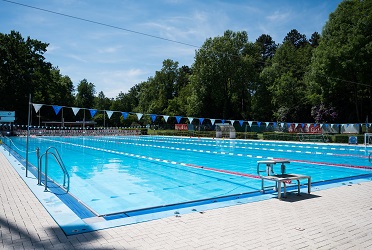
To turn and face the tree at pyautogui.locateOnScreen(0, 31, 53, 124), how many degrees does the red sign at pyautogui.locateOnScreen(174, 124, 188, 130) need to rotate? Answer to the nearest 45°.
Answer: approximately 90° to its right

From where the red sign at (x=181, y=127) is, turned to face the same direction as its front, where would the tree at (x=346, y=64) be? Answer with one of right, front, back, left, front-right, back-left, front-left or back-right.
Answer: front-left

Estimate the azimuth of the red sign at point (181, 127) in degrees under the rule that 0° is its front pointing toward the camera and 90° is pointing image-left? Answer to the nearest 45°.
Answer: approximately 0°

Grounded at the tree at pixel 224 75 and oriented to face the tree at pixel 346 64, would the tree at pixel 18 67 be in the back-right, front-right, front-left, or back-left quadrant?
back-right
